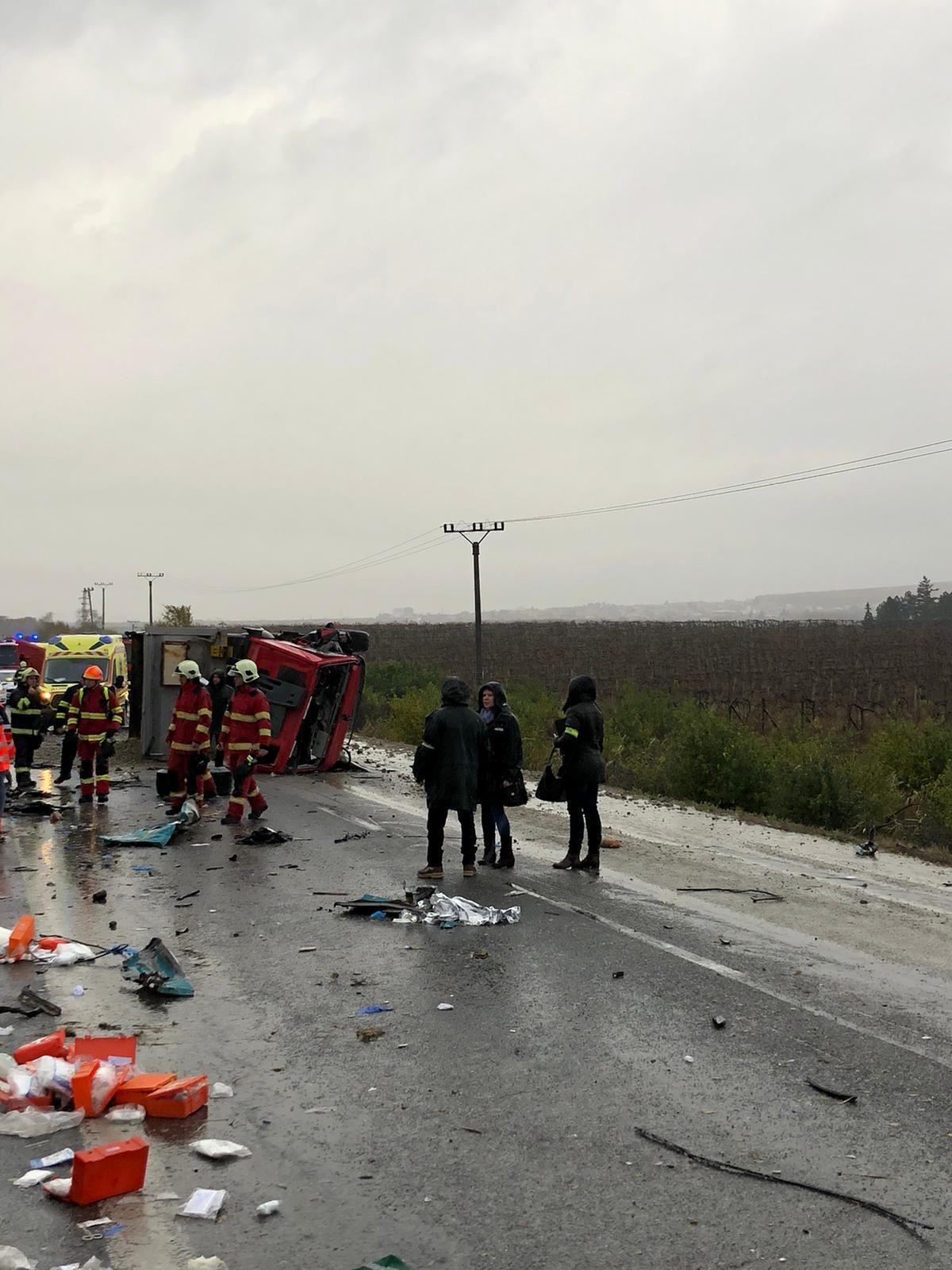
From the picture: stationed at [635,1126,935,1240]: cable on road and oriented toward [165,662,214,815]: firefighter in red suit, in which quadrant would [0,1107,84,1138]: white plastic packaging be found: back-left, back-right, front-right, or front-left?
front-left

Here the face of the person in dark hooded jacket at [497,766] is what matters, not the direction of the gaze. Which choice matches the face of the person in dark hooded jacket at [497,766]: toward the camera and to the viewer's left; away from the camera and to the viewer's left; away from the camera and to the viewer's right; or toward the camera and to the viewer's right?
toward the camera and to the viewer's left

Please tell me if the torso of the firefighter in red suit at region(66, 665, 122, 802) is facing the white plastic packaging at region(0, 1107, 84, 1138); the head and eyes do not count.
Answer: yes

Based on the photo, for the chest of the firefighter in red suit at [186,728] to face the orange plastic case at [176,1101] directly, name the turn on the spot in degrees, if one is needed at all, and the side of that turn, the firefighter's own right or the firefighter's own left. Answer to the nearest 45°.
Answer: approximately 45° to the firefighter's own left

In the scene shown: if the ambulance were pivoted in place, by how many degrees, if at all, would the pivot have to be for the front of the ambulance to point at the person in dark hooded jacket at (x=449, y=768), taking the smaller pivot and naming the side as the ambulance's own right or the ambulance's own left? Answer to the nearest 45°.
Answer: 0° — it already faces them

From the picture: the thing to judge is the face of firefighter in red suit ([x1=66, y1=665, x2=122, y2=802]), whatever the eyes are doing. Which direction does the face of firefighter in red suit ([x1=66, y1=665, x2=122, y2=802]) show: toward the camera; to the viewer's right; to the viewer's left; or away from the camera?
toward the camera

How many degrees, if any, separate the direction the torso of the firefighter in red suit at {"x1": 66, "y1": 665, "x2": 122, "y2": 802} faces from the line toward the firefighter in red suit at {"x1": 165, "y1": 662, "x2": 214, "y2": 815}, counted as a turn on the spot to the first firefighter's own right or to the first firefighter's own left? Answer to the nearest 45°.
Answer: approximately 45° to the first firefighter's own left

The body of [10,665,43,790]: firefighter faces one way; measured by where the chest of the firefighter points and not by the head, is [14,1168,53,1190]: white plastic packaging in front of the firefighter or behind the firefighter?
in front

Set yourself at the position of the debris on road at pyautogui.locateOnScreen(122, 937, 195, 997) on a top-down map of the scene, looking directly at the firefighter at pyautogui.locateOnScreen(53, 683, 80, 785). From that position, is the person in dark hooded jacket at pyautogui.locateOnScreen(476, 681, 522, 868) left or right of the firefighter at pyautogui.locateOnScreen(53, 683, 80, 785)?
right

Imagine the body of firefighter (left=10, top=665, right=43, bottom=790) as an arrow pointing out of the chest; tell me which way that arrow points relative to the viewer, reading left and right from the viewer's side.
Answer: facing the viewer and to the right of the viewer

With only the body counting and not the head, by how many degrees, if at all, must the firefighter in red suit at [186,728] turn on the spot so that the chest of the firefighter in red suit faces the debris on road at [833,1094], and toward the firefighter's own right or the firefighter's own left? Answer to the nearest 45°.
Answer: approximately 45° to the firefighter's own left

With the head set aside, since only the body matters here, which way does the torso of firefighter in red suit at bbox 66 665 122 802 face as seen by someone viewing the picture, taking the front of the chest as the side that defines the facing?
toward the camera

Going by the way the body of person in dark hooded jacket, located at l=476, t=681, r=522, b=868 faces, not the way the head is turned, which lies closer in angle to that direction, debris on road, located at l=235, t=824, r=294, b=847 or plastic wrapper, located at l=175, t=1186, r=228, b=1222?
the plastic wrapper

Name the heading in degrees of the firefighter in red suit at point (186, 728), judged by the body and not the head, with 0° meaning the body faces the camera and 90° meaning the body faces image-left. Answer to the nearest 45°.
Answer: approximately 45°

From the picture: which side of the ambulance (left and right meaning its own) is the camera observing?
front
